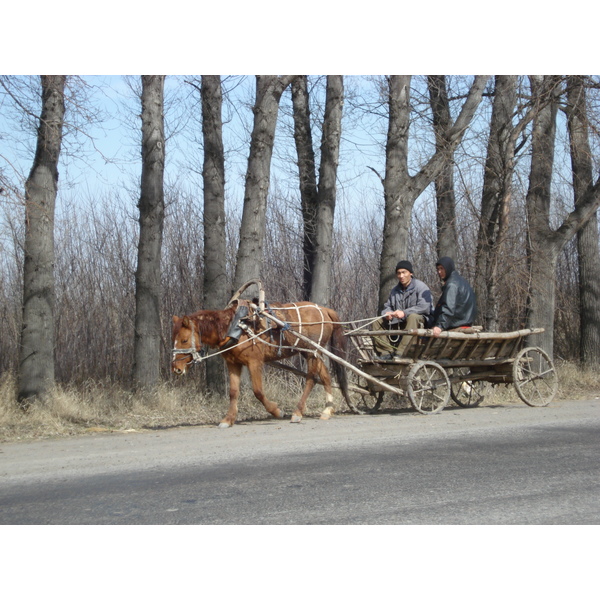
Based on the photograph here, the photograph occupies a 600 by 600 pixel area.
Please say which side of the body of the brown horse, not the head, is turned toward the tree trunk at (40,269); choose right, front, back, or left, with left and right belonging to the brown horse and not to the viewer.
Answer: front

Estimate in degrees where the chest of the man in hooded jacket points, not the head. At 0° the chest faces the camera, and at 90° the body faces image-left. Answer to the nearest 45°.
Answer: approximately 90°

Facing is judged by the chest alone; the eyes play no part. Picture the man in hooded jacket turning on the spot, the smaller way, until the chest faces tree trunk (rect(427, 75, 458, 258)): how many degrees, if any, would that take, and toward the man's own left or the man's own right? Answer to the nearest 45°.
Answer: approximately 90° to the man's own right

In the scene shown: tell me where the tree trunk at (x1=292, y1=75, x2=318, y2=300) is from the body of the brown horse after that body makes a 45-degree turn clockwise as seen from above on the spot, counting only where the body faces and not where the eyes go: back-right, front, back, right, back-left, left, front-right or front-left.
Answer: front-right

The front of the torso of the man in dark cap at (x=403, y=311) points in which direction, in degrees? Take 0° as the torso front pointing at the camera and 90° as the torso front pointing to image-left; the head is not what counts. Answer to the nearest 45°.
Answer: approximately 45°

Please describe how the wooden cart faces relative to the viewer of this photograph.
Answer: facing the viewer and to the left of the viewer

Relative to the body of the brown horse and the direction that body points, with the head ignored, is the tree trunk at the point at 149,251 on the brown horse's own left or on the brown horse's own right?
on the brown horse's own right

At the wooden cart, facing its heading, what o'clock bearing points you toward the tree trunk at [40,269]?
The tree trunk is roughly at 1 o'clock from the wooden cart.

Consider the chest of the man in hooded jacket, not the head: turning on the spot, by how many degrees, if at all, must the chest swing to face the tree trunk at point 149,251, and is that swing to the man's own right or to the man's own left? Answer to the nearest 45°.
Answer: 0° — they already face it

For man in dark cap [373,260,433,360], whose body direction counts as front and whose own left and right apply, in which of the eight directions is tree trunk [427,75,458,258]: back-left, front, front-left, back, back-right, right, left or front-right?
back-right

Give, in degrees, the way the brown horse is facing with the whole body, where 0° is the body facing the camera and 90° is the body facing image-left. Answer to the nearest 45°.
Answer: approximately 90°

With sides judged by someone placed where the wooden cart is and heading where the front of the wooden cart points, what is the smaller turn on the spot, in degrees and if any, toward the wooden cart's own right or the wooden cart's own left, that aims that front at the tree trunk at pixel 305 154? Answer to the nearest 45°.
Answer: approximately 90° to the wooden cart's own right
